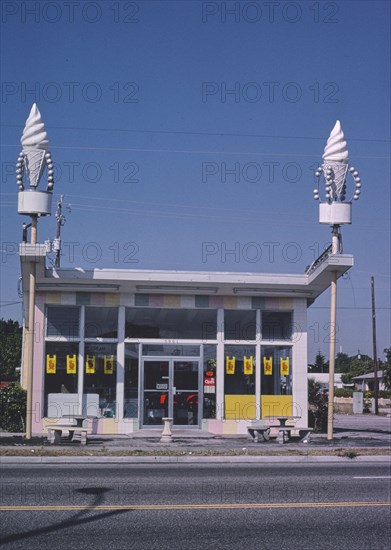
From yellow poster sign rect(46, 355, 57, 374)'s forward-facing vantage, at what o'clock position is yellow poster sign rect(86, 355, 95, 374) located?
yellow poster sign rect(86, 355, 95, 374) is roughly at 9 o'clock from yellow poster sign rect(46, 355, 57, 374).

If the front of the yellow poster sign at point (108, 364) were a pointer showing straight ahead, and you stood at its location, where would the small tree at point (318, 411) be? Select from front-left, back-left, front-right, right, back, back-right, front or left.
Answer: left

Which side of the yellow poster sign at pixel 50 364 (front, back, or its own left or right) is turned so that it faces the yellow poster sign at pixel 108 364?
left

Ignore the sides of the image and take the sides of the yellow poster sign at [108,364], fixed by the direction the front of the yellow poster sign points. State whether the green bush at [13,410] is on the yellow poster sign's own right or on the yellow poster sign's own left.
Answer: on the yellow poster sign's own right

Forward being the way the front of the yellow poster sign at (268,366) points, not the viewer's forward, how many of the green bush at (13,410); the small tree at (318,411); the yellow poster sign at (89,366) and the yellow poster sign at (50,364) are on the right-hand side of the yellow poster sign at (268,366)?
3

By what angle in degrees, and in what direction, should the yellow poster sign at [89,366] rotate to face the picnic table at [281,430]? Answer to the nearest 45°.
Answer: approximately 45° to its left

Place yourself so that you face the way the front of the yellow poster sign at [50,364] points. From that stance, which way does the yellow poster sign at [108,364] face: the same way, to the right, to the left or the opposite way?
the same way

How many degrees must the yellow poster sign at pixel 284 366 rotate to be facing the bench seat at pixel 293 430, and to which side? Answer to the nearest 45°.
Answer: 0° — it already faces it

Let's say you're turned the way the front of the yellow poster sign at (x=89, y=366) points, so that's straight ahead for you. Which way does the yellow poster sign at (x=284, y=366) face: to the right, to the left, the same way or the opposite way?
the same way

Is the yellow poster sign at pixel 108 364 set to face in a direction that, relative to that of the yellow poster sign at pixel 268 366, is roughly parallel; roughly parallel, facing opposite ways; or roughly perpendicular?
roughly parallel

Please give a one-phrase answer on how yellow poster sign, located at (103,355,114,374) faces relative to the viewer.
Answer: facing the viewer

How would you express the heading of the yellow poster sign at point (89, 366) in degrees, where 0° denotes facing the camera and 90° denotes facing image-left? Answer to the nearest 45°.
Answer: approximately 0°

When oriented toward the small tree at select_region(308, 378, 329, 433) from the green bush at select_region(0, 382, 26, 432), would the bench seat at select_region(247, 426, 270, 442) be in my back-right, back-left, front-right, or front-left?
front-right

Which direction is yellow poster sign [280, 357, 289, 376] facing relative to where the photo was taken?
toward the camera

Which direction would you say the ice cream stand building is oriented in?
toward the camera

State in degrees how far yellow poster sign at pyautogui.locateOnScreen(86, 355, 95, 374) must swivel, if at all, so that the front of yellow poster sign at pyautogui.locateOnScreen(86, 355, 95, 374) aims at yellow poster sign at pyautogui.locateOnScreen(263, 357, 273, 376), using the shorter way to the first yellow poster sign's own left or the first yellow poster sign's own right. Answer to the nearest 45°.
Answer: approximately 90° to the first yellow poster sign's own left

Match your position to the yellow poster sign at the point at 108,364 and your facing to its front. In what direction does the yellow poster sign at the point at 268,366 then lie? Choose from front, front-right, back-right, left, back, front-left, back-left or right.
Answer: left

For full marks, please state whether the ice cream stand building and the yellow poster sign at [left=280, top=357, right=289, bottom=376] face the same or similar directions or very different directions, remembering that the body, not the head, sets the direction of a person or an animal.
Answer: same or similar directions
